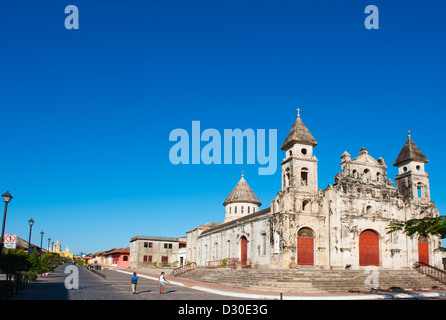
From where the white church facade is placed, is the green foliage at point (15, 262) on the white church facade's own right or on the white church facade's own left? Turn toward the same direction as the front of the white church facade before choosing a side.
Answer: on the white church facade's own right

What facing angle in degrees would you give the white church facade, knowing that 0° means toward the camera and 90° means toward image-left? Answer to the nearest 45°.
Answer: approximately 315°
